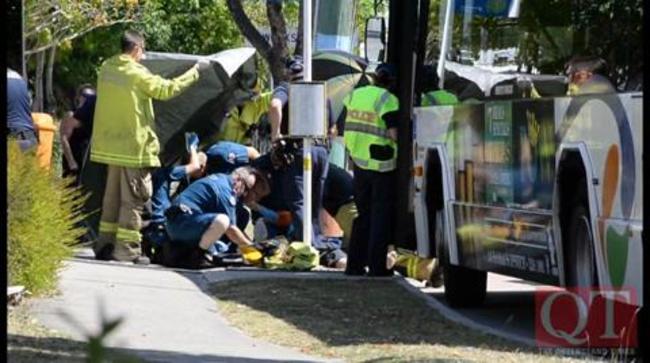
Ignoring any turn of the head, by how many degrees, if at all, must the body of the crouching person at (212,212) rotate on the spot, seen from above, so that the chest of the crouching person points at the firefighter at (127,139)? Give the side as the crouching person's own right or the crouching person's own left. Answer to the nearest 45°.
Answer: approximately 180°

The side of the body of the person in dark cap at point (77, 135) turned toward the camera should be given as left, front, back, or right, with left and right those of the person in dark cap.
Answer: right

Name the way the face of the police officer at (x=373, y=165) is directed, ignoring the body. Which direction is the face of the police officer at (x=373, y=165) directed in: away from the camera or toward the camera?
away from the camera

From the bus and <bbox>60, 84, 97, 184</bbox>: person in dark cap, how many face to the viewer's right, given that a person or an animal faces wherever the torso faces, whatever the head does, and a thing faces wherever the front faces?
1

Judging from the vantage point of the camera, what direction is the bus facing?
facing away from the viewer and to the left of the viewer

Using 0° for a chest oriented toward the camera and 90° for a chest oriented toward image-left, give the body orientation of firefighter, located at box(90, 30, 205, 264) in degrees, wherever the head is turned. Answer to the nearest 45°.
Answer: approximately 225°

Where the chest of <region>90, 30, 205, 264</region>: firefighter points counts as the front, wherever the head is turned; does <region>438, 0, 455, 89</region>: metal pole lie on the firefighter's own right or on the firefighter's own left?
on the firefighter's own right

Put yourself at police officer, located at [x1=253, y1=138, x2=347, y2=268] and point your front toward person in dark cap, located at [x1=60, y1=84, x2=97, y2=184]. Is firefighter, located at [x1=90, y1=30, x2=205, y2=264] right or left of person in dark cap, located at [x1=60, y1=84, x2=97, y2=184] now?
left

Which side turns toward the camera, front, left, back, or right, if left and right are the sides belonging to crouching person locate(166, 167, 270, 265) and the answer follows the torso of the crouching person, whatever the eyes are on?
right
